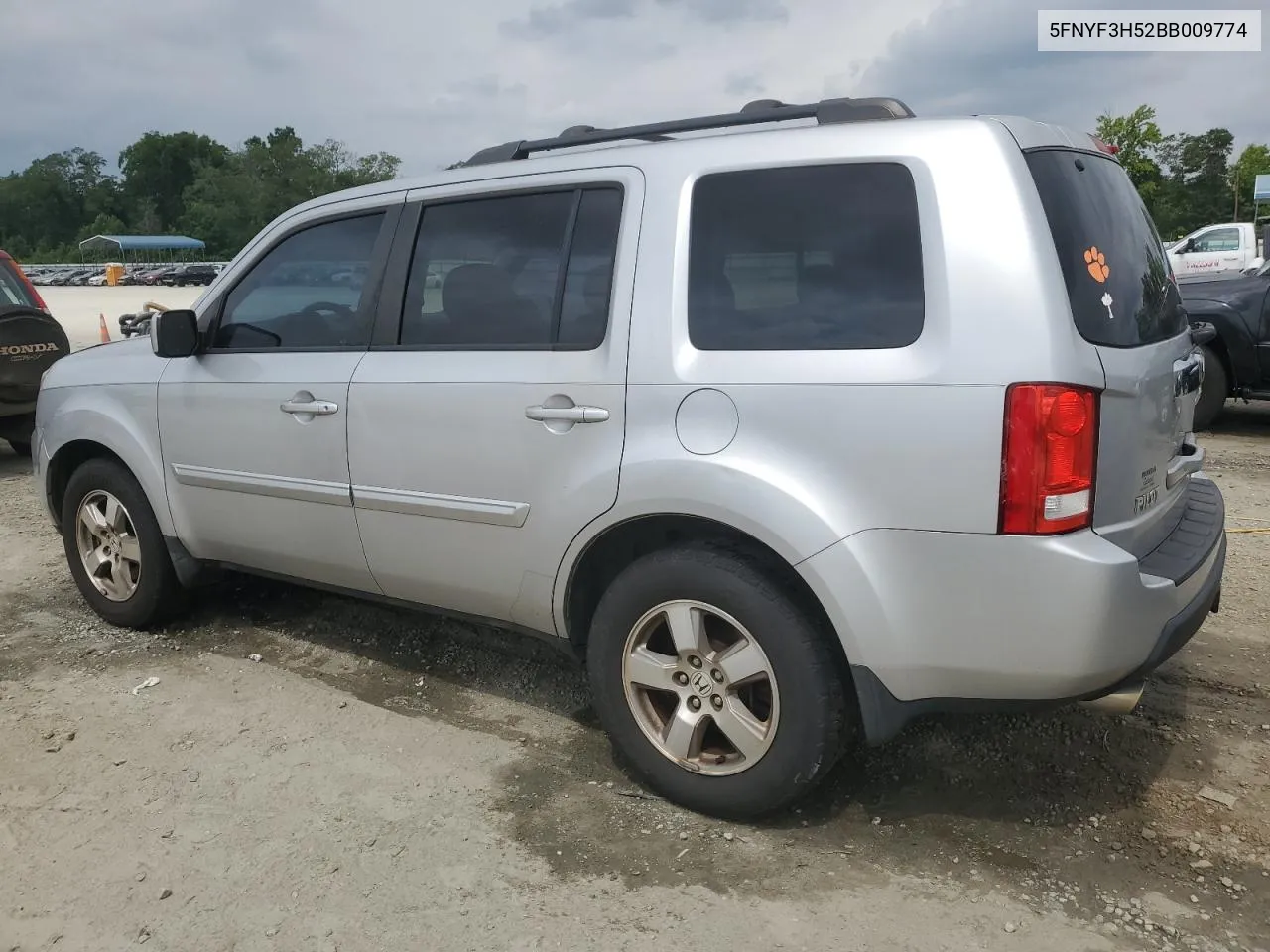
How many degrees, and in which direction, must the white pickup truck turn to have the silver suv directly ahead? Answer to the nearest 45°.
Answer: approximately 90° to its left

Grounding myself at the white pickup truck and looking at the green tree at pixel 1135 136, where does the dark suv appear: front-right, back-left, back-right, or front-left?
back-left

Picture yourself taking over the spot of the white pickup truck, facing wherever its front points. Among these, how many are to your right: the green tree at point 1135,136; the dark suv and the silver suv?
1

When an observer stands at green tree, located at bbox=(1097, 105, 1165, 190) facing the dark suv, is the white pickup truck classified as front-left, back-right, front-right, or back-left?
front-left

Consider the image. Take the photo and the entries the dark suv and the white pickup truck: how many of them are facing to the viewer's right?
0

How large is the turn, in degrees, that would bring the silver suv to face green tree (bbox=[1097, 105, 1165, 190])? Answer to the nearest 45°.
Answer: approximately 90° to its right

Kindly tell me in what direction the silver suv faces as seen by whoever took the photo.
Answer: facing away from the viewer and to the left of the viewer

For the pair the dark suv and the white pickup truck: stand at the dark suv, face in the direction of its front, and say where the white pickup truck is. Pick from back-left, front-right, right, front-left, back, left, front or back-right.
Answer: back-right

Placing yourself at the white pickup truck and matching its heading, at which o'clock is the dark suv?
The dark suv is roughly at 10 o'clock from the white pickup truck.

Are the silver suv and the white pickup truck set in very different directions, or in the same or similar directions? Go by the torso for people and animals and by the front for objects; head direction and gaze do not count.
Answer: same or similar directions

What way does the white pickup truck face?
to the viewer's left

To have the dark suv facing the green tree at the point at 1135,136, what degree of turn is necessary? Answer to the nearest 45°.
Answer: approximately 90° to its right

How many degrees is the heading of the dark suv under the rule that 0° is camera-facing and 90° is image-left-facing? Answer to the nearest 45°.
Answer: approximately 135°

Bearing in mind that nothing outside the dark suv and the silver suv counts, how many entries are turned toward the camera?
0

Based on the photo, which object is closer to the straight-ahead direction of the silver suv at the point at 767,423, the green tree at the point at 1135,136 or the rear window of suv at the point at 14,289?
the rear window of suv

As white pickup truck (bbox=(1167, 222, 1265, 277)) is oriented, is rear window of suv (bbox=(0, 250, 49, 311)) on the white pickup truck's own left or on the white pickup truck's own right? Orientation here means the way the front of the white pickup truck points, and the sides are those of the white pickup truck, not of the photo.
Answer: on the white pickup truck's own left

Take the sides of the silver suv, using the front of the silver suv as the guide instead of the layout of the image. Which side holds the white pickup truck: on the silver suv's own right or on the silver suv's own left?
on the silver suv's own right

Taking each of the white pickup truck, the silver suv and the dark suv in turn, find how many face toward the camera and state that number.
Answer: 0
